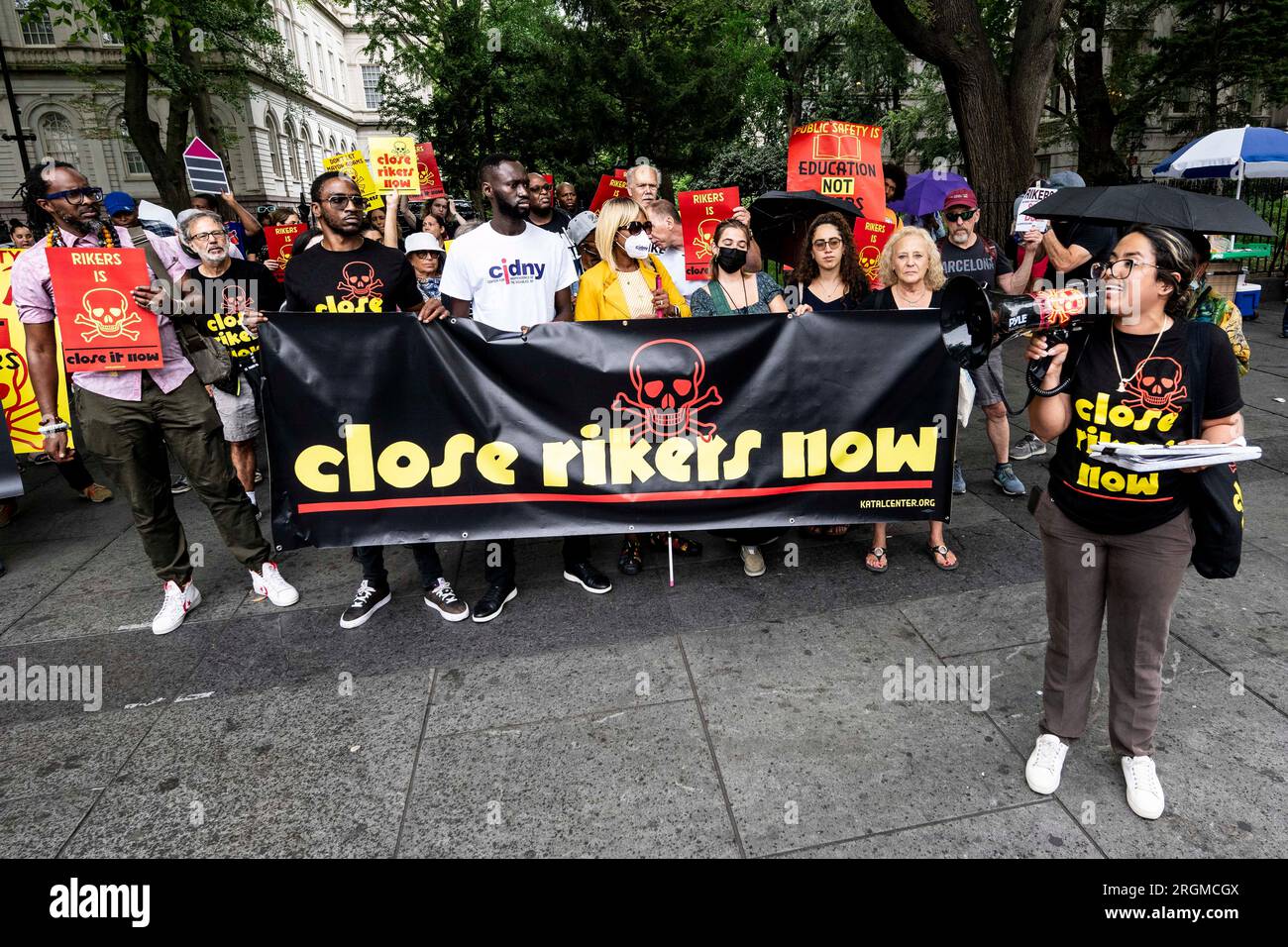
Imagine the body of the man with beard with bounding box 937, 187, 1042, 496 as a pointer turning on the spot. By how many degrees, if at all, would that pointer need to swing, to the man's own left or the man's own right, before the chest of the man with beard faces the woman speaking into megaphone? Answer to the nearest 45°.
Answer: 0° — they already face them

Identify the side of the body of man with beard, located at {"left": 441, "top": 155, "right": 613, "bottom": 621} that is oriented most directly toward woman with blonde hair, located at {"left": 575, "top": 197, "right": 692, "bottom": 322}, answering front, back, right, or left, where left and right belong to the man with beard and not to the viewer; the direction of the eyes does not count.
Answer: left

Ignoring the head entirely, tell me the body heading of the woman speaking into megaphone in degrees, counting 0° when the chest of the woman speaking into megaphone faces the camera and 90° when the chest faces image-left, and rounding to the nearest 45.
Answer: approximately 0°

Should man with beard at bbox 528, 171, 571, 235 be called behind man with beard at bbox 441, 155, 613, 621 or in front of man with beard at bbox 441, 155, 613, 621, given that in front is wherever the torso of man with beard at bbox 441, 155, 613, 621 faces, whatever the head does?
behind

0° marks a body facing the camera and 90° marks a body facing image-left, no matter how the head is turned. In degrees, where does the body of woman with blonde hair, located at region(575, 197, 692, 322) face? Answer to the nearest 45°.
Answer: approximately 315°
